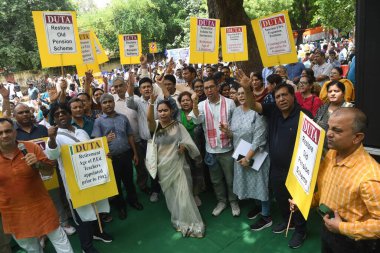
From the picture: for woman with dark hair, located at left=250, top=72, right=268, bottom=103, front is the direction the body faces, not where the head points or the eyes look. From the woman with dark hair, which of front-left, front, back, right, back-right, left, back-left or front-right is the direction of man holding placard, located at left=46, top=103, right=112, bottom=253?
front

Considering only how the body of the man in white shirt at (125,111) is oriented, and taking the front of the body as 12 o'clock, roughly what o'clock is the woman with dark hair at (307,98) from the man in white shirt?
The woman with dark hair is roughly at 10 o'clock from the man in white shirt.

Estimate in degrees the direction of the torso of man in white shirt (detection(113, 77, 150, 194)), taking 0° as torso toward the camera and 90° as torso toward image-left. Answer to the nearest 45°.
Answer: approximately 0°

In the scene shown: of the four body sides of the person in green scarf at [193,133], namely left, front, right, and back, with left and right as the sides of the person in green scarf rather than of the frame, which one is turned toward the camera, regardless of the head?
front

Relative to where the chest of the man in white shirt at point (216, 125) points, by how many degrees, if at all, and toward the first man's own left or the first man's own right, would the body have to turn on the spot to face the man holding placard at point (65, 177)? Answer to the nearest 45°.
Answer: approximately 45° to the first man's own right

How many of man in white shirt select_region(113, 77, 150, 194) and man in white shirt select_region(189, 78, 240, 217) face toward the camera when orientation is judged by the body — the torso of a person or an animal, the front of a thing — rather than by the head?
2

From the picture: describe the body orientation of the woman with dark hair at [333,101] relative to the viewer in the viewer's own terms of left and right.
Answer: facing the viewer and to the left of the viewer

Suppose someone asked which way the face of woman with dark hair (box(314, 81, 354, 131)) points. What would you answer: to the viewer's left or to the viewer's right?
to the viewer's left

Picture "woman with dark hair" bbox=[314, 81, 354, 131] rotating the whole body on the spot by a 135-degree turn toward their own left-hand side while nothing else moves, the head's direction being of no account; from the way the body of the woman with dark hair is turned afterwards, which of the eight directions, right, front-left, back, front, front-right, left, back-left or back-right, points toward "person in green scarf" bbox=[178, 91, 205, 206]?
back

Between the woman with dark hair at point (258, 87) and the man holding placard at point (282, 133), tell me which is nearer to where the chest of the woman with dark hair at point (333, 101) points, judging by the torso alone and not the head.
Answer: the man holding placard

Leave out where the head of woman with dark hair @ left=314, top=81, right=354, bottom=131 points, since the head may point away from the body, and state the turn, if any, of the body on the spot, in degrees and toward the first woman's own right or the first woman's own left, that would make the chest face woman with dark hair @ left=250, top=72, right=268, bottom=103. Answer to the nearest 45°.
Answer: approximately 90° to the first woman's own right

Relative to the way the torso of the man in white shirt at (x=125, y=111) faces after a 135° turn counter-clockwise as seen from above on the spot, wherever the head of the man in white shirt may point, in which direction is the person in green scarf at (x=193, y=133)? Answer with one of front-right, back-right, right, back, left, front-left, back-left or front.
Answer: right
